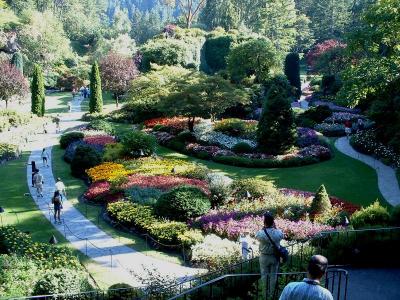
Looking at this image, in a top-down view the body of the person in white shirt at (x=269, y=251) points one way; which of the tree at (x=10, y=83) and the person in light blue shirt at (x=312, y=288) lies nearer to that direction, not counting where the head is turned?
the tree

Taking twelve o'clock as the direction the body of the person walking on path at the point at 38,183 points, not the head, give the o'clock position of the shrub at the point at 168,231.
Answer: The shrub is roughly at 5 o'clock from the person walking on path.

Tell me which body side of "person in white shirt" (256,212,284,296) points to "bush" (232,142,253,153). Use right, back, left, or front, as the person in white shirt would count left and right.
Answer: front

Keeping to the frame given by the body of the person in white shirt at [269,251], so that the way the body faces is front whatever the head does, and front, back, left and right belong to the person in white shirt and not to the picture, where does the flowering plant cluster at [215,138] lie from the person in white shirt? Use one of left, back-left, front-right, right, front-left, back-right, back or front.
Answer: front

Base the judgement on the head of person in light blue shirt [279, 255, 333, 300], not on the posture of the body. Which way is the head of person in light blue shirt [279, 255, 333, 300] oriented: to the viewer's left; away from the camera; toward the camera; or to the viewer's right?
away from the camera

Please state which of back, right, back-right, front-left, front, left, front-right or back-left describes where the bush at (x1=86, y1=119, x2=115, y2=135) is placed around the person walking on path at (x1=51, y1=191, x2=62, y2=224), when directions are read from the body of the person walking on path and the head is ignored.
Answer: front

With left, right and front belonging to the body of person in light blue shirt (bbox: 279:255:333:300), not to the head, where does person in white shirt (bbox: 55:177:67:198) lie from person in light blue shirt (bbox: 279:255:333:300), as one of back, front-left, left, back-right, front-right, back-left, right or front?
front-left

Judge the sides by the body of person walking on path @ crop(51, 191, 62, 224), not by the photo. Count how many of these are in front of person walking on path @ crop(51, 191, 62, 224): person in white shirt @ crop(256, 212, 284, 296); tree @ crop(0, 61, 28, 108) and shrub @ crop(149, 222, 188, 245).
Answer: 1

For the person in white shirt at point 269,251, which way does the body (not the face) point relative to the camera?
away from the camera

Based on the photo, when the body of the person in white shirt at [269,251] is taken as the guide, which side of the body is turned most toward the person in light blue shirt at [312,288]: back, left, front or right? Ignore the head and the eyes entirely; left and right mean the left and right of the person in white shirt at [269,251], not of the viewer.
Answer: back

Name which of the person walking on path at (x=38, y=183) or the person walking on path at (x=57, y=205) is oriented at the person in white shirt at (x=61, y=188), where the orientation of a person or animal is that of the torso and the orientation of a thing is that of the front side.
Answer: the person walking on path at (x=57, y=205)

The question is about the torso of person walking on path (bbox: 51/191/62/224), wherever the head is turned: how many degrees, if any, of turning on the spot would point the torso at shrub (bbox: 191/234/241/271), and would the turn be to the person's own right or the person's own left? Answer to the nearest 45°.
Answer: approximately 135° to the person's own right

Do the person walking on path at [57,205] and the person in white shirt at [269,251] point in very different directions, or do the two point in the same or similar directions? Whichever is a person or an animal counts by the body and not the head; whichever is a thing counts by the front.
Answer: same or similar directions

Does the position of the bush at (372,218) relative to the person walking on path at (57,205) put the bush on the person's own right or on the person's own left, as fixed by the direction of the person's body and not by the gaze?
on the person's own right

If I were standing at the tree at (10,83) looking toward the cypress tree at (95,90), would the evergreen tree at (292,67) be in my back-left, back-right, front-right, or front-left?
front-left

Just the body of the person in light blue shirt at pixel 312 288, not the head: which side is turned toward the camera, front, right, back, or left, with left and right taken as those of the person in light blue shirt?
back

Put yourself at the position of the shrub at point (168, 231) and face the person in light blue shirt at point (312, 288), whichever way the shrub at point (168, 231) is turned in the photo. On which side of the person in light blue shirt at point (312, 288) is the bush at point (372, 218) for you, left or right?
left
